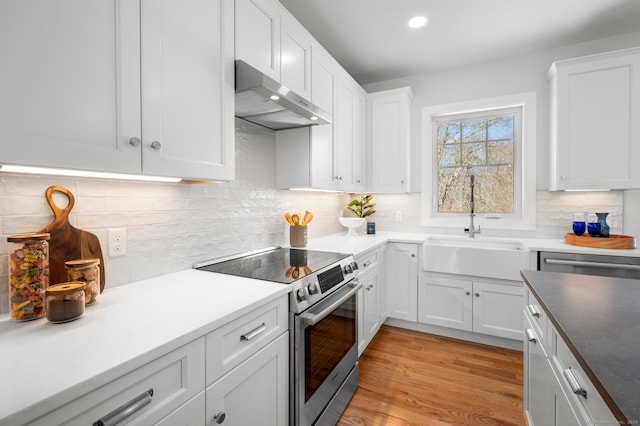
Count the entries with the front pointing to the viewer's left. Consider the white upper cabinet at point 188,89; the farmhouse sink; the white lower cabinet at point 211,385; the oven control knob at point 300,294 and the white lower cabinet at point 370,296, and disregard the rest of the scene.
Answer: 0

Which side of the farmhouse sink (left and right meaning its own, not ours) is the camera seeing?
front

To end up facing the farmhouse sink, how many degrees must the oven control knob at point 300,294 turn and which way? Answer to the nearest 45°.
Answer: approximately 90° to its left

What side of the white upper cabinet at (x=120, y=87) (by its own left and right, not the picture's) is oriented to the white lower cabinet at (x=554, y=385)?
front

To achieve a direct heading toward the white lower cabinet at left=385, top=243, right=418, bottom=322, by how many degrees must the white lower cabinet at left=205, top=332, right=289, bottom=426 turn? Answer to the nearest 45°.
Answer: approximately 90° to its left

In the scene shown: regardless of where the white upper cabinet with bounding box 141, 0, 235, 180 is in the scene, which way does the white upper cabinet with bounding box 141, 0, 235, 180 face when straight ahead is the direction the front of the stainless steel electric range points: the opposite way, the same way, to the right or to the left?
the same way

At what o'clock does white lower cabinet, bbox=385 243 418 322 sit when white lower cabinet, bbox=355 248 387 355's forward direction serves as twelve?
white lower cabinet, bbox=385 243 418 322 is roughly at 10 o'clock from white lower cabinet, bbox=355 248 387 355.

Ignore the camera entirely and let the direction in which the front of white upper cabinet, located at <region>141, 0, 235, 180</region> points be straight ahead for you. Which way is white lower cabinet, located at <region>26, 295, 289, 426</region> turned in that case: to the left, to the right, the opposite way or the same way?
the same way

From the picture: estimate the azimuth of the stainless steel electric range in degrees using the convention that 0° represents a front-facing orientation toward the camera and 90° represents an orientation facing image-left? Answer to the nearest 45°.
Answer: approximately 315°

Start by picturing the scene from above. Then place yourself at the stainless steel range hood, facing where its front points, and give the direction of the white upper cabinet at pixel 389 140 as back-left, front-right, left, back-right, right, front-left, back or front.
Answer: left

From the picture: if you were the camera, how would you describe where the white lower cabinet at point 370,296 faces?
facing to the right of the viewer

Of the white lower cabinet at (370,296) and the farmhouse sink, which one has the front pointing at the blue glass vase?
the white lower cabinet

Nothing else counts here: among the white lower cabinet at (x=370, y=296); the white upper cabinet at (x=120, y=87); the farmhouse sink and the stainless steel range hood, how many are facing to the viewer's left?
0

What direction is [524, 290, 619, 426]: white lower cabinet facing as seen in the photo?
to the viewer's left

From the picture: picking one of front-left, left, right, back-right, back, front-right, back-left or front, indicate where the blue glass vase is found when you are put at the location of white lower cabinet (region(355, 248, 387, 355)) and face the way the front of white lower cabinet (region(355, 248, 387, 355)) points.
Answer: front

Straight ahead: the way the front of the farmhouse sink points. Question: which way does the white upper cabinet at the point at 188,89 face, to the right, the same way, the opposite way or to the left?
to the left

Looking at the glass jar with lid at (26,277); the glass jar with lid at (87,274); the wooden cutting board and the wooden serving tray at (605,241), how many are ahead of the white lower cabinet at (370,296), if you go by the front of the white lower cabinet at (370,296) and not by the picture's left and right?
1

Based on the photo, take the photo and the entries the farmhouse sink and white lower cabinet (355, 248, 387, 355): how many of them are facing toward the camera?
1

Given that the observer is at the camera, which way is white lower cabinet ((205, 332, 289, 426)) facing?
facing the viewer and to the right of the viewer

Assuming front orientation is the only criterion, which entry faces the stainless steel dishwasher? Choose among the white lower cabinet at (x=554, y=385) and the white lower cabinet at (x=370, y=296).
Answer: the white lower cabinet at (x=370, y=296)
